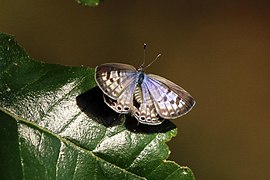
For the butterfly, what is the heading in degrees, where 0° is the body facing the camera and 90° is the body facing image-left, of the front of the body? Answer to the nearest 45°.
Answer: approximately 180°
